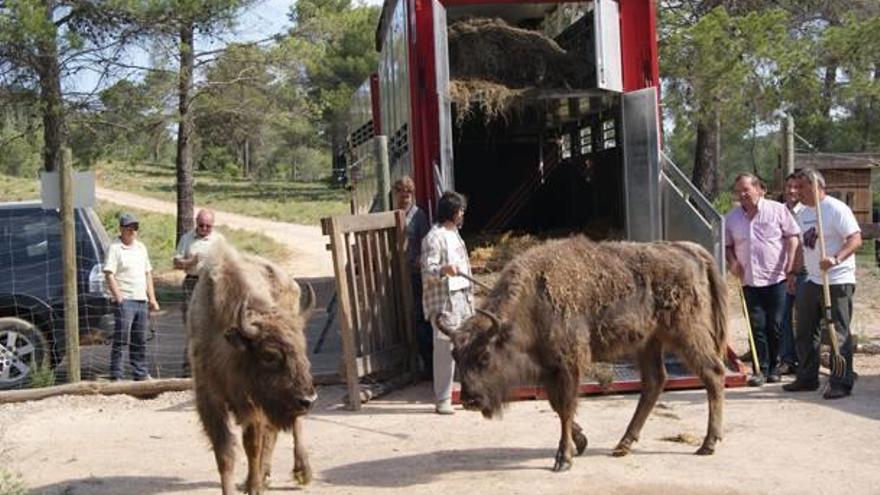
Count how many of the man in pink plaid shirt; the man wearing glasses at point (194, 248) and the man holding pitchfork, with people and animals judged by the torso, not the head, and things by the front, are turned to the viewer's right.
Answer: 0

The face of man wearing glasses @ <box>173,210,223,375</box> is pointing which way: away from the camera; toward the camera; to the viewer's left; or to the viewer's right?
toward the camera

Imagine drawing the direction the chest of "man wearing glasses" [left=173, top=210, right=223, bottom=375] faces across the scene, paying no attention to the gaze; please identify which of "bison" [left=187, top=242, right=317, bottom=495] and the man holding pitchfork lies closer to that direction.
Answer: the bison

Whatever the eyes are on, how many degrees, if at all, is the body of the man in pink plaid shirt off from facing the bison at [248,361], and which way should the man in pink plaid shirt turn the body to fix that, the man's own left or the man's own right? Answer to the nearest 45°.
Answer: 0° — they already face it

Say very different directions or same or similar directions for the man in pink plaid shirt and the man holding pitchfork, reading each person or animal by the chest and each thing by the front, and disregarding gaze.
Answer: same or similar directions

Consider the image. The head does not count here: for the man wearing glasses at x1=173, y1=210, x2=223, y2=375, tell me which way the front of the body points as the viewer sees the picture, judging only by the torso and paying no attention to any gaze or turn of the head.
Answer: toward the camera

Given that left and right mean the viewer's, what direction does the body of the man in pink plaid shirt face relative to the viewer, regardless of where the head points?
facing the viewer and to the left of the viewer

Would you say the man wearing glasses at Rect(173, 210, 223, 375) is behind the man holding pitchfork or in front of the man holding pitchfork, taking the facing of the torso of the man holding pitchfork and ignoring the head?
in front

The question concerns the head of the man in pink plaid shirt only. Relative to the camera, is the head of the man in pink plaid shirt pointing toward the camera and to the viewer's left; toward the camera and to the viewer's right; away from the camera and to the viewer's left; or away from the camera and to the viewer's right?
toward the camera and to the viewer's left

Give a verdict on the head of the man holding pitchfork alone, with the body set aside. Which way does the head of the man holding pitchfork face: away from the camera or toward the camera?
toward the camera

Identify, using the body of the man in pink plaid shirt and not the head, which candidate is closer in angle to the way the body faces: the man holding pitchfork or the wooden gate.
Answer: the wooden gate

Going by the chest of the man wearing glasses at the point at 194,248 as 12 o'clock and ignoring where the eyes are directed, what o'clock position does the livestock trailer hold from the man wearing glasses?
The livestock trailer is roughly at 9 o'clock from the man wearing glasses.
